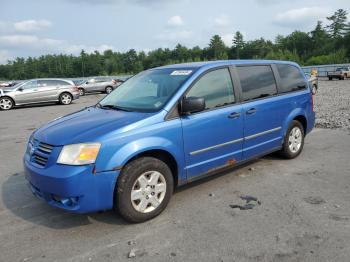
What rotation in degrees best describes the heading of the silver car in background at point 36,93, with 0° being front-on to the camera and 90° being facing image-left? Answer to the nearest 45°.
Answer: approximately 90°

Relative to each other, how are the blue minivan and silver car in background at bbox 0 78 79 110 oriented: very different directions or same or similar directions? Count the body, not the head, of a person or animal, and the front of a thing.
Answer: same or similar directions

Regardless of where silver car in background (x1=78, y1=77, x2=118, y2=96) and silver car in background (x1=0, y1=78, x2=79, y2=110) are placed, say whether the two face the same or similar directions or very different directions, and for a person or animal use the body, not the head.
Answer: same or similar directions

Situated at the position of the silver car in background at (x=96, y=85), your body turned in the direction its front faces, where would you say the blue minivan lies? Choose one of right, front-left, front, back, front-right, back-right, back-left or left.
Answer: left

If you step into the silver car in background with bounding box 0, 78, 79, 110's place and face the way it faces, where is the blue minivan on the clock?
The blue minivan is roughly at 9 o'clock from the silver car in background.

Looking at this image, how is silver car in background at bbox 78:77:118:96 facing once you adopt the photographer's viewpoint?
facing to the left of the viewer

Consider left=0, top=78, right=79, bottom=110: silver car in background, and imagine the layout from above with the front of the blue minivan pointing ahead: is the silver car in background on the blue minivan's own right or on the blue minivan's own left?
on the blue minivan's own right

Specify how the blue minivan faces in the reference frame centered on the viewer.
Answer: facing the viewer and to the left of the viewer

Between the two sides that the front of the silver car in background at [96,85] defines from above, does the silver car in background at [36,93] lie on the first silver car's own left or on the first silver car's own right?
on the first silver car's own left

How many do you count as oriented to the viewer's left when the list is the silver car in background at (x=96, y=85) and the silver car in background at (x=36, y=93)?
2
